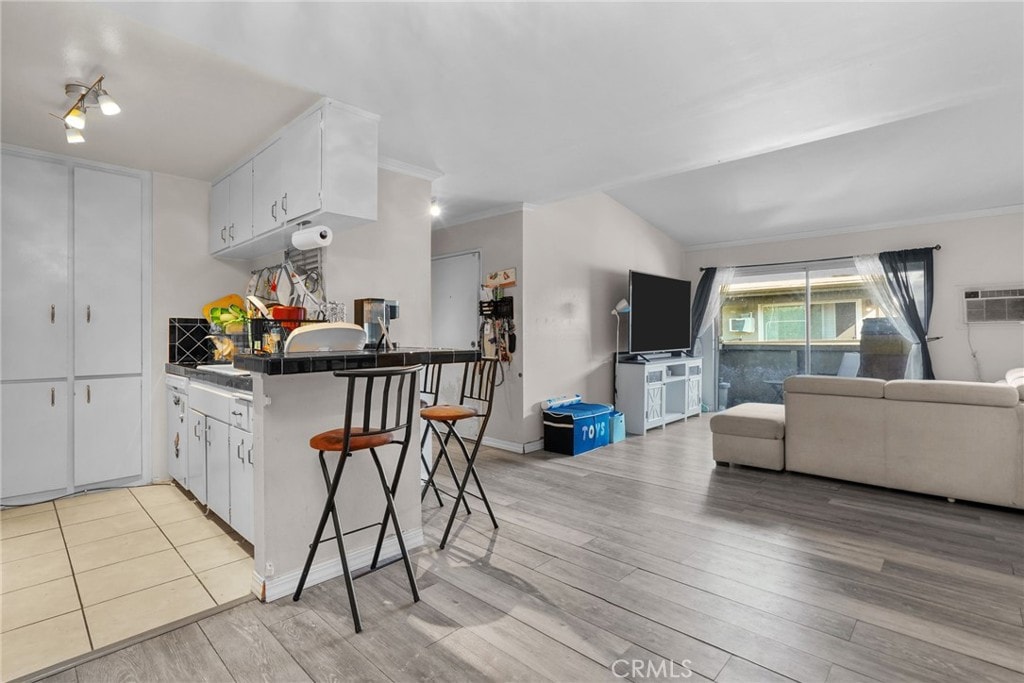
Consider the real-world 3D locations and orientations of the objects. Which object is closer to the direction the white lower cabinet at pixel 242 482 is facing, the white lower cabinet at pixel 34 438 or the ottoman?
the white lower cabinet

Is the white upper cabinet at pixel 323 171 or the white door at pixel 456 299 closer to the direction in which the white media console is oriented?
the white upper cabinet

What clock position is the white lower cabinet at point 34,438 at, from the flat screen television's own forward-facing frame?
The white lower cabinet is roughly at 3 o'clock from the flat screen television.

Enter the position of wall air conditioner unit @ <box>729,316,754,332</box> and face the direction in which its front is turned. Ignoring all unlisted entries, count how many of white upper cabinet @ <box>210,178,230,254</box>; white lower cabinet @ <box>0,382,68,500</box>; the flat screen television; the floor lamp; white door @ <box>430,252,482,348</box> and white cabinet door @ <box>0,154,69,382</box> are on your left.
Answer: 0

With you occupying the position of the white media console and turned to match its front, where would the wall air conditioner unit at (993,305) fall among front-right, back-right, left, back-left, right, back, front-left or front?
front-left

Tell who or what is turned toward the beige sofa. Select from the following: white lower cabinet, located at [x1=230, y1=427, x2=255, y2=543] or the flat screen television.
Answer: the flat screen television

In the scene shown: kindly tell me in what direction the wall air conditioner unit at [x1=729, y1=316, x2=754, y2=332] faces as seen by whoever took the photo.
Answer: facing the viewer

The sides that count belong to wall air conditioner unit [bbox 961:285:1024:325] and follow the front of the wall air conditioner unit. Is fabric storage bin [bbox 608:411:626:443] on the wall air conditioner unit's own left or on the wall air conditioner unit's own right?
on the wall air conditioner unit's own right

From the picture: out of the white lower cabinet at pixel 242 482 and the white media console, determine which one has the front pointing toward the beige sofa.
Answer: the white media console

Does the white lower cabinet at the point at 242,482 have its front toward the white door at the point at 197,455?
no

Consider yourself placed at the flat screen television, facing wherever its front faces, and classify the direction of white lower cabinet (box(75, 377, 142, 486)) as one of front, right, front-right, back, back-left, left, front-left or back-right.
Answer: right

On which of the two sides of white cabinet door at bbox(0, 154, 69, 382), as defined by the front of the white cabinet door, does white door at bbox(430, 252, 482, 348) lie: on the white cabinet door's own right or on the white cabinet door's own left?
on the white cabinet door's own left

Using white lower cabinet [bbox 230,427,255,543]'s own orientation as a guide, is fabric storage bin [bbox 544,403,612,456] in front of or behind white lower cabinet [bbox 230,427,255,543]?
behind

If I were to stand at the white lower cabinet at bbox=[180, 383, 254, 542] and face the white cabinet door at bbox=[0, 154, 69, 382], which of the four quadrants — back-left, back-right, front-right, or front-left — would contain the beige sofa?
back-right

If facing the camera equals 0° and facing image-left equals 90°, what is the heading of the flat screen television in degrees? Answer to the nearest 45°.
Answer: approximately 315°

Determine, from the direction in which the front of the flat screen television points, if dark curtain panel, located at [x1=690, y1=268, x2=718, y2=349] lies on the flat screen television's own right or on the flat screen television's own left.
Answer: on the flat screen television's own left

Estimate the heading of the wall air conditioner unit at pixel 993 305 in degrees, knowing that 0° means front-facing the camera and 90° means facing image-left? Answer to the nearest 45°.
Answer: approximately 0°

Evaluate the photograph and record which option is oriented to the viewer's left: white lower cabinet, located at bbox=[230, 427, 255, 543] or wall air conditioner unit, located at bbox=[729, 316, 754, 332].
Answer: the white lower cabinet

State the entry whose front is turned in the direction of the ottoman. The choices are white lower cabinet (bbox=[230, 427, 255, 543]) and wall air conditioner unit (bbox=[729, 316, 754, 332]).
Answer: the wall air conditioner unit
